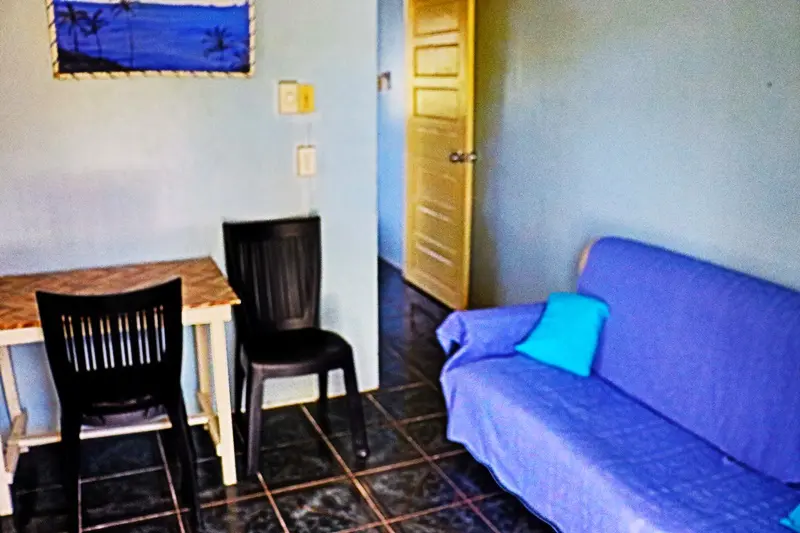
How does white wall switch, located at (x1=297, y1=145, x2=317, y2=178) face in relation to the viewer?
toward the camera

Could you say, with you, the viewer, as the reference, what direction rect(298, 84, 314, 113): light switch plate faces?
facing the viewer

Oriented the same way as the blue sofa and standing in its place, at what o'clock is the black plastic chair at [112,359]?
The black plastic chair is roughly at 1 o'clock from the blue sofa.

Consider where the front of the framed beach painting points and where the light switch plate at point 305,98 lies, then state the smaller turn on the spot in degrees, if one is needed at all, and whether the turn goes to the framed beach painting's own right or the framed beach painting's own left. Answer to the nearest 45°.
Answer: approximately 90° to the framed beach painting's own left

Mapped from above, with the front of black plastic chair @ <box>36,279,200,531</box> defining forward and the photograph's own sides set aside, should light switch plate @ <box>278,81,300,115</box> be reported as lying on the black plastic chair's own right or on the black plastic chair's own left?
on the black plastic chair's own right

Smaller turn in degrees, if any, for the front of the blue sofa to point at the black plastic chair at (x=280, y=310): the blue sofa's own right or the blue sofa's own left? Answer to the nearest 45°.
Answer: approximately 45° to the blue sofa's own right

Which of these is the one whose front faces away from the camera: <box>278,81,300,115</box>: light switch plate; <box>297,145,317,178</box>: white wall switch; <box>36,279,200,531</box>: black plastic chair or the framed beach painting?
the black plastic chair

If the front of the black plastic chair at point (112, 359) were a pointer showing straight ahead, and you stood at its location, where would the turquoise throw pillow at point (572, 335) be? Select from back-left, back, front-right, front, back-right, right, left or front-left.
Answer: right

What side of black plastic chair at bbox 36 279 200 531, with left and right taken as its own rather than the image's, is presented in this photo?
back

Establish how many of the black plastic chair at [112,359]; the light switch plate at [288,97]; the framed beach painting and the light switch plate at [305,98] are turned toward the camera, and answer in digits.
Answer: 3

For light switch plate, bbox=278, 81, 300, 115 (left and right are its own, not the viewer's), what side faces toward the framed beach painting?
right

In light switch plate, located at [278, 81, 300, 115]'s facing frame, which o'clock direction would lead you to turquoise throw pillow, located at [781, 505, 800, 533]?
The turquoise throw pillow is roughly at 11 o'clock from the light switch plate.

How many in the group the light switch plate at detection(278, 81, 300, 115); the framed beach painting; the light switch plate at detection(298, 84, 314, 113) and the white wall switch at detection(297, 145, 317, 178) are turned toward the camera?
4

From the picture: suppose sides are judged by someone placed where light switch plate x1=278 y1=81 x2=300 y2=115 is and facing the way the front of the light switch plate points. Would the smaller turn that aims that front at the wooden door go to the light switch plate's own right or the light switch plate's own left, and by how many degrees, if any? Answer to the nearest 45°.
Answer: approximately 135° to the light switch plate's own left
